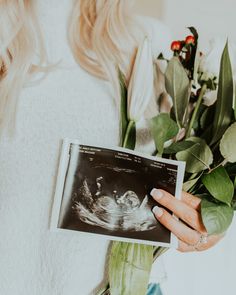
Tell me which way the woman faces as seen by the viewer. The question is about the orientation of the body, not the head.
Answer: toward the camera
